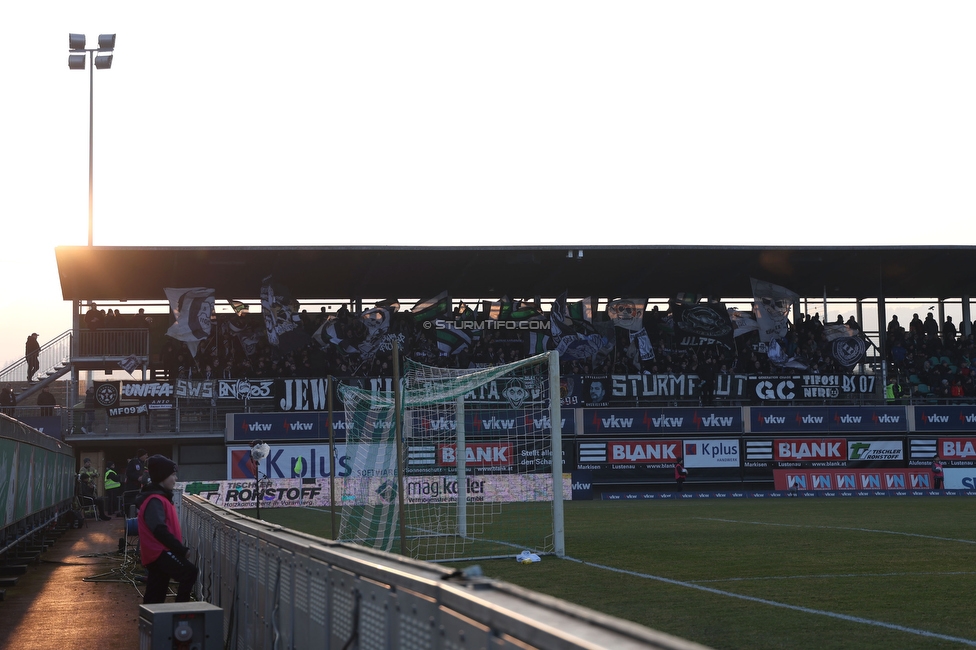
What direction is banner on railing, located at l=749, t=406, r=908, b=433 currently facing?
toward the camera

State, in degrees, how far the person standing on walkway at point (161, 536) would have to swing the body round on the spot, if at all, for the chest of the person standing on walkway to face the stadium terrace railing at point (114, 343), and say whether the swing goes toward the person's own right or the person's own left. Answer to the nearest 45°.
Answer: approximately 90° to the person's own left

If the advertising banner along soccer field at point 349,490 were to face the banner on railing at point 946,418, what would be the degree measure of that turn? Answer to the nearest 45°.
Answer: approximately 90° to its left

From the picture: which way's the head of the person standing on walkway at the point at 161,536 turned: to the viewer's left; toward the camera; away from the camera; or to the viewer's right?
to the viewer's right

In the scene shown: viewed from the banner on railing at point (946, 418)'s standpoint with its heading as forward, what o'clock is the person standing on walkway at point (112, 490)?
The person standing on walkway is roughly at 2 o'clock from the banner on railing.

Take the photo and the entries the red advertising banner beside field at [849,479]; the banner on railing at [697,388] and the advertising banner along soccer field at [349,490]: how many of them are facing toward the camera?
3

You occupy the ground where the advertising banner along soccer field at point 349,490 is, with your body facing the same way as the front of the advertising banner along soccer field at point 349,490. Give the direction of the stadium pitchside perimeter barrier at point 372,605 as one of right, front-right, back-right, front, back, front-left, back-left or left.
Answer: front

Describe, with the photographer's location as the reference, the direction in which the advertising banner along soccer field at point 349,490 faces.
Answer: facing the viewer

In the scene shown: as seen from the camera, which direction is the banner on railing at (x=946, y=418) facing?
toward the camera

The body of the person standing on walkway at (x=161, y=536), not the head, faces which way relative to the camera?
to the viewer's right

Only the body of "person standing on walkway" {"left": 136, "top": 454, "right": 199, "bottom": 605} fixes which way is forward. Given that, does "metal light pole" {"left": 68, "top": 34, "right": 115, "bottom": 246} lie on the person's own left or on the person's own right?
on the person's own left

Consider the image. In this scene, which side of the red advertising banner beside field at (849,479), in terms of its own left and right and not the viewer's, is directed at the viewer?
front
